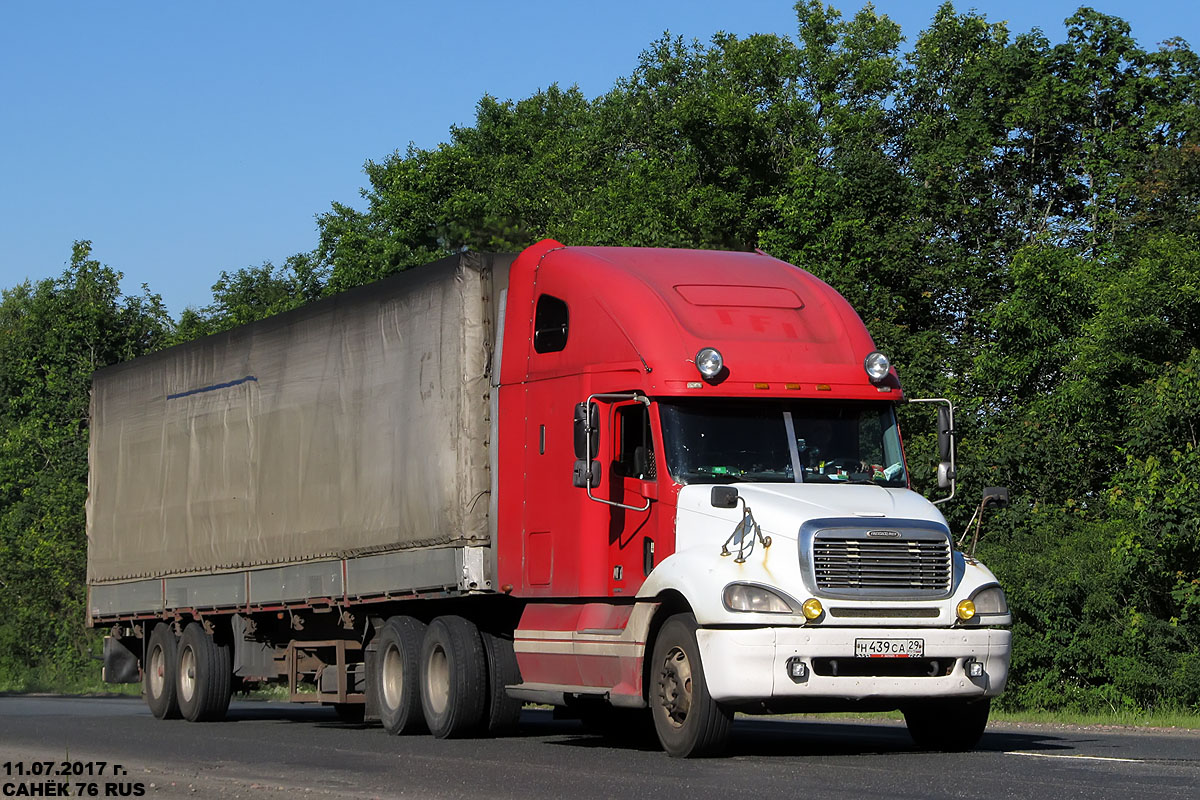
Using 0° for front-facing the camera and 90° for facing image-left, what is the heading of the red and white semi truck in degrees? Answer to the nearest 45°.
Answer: approximately 315°
